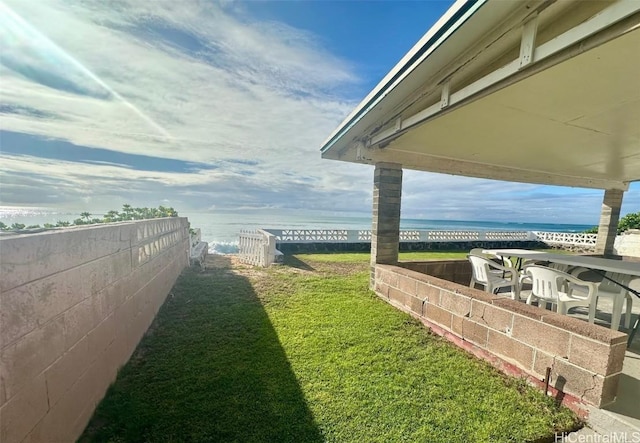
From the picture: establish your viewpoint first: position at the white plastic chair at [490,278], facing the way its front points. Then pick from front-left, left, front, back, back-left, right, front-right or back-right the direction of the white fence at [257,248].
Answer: back-left

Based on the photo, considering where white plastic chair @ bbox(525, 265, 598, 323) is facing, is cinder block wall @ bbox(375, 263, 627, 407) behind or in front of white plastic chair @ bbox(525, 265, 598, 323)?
behind

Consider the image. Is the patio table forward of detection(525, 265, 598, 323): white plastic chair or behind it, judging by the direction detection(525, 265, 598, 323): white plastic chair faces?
forward

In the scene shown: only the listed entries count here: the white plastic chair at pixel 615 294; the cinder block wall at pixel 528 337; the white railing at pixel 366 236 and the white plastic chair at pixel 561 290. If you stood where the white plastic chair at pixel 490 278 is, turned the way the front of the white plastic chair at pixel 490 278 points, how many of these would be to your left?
1

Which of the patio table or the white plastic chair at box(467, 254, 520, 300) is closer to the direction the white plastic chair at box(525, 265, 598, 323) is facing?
the patio table

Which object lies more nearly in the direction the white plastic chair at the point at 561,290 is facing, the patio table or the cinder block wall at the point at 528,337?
the patio table

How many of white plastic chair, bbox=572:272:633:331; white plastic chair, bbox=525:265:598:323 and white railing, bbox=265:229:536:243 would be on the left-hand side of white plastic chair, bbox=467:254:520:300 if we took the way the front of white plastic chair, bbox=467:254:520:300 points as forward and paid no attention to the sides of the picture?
1

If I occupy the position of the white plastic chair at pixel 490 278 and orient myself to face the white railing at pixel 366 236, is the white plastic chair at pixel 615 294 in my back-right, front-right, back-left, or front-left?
back-right

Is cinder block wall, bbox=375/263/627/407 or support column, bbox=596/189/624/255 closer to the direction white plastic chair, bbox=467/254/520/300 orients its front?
the support column

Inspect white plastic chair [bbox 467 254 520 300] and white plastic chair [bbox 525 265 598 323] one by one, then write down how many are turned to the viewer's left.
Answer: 0

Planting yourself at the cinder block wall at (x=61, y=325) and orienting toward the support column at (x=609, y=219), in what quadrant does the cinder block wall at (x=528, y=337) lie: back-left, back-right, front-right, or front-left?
front-right

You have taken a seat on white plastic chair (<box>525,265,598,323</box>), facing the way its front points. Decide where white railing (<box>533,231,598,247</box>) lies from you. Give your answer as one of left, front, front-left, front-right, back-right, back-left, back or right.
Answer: front-left

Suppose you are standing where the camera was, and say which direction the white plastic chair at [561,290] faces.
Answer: facing away from the viewer and to the right of the viewer

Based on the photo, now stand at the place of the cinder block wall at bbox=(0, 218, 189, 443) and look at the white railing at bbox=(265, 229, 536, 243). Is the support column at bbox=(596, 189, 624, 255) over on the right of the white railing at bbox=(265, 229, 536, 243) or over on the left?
right

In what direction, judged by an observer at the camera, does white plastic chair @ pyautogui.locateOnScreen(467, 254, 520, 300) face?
facing away from the viewer and to the right of the viewer
